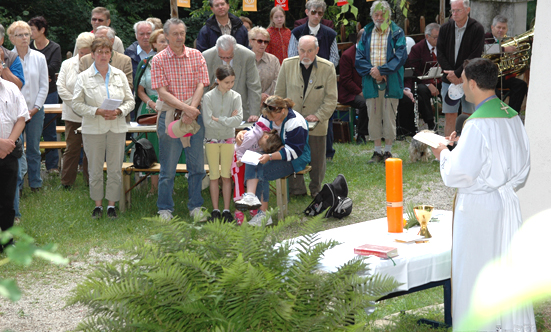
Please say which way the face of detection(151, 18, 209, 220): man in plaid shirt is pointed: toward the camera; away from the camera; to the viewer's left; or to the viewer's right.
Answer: toward the camera

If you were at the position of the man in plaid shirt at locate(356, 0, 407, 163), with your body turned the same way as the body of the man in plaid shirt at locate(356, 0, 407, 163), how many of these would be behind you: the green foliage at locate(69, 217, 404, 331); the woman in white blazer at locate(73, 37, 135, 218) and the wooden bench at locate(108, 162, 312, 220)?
0

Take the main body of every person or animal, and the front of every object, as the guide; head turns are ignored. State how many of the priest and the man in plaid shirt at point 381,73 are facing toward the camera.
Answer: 1

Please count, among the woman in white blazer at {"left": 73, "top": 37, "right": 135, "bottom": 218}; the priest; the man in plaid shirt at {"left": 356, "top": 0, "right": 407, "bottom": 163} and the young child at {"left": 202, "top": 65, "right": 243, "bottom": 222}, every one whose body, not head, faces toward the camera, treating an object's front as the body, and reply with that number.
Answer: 3

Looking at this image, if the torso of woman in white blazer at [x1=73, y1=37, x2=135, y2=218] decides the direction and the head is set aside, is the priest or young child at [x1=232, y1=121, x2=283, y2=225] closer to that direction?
the priest

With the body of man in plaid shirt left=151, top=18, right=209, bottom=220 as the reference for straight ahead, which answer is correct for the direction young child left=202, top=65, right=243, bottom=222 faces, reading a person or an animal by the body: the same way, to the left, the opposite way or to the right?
the same way

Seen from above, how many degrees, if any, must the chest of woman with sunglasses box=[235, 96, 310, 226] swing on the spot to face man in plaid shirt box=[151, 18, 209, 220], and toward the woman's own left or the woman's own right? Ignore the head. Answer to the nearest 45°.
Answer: approximately 45° to the woman's own right

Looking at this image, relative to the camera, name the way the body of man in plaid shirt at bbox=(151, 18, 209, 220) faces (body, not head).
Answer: toward the camera

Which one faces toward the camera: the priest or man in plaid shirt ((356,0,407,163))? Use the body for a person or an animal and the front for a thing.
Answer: the man in plaid shirt

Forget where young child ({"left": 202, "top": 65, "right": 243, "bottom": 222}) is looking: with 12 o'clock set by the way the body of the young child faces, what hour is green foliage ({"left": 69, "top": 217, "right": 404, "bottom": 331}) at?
The green foliage is roughly at 12 o'clock from the young child.

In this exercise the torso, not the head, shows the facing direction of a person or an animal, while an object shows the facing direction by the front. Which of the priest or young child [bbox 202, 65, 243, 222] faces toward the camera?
the young child

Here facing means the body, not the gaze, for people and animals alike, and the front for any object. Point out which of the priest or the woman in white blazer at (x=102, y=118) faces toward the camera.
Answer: the woman in white blazer

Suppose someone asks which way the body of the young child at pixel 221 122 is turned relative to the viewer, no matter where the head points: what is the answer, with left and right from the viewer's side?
facing the viewer

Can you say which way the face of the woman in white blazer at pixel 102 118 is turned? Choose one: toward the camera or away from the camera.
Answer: toward the camera

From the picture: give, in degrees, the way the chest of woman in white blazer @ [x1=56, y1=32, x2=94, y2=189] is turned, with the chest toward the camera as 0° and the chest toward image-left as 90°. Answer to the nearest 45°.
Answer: approximately 315°
